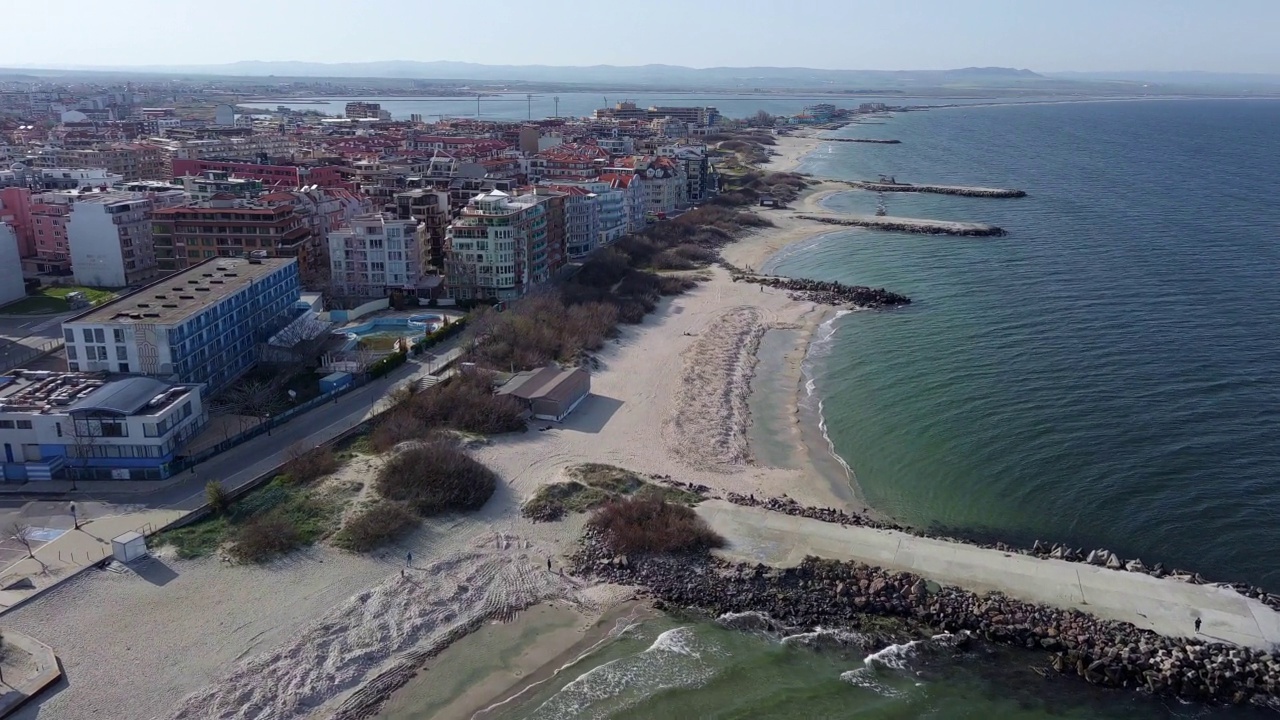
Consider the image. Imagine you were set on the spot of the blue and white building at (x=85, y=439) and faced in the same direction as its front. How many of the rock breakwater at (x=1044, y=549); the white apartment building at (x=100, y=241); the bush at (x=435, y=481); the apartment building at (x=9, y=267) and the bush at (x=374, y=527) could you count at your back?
2

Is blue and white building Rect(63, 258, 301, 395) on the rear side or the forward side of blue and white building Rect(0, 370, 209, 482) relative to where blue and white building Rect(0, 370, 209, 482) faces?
on the rear side

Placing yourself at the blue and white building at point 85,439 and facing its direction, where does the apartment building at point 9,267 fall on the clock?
The apartment building is roughly at 6 o'clock from the blue and white building.

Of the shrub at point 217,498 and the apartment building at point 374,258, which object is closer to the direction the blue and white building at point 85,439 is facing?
the shrub

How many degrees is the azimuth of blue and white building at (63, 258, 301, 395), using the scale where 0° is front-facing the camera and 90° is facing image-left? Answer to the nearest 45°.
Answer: approximately 315°

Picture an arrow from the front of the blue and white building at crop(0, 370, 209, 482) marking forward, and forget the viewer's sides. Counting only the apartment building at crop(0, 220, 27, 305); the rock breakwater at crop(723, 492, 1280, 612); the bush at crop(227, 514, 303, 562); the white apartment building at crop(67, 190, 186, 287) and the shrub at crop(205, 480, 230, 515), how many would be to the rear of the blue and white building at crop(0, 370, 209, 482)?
2

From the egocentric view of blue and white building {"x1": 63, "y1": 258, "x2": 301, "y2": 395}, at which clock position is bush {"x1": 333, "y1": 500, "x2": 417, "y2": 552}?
The bush is roughly at 1 o'clock from the blue and white building.

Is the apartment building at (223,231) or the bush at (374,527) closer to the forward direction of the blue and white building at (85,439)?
the bush

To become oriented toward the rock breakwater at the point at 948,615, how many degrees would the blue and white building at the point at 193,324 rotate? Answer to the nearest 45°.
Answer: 0° — it already faces it

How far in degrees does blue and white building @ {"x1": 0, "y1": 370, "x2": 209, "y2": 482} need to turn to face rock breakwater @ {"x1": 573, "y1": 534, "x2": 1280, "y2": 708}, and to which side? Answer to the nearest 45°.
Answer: approximately 45° to its left

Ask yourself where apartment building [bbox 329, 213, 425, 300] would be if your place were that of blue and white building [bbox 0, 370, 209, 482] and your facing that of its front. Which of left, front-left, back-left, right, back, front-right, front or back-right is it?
back-left

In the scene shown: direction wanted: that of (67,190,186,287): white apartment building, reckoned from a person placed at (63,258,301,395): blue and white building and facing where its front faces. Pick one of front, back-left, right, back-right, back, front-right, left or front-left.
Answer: back-left

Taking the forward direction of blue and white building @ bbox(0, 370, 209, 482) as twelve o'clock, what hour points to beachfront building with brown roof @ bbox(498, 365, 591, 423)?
The beachfront building with brown roof is roughly at 9 o'clock from the blue and white building.

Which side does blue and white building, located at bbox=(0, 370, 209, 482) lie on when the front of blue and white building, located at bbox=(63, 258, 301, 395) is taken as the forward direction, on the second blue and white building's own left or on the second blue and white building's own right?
on the second blue and white building's own right

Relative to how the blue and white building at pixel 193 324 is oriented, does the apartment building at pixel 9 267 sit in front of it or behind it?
behind
